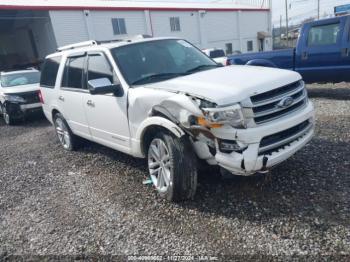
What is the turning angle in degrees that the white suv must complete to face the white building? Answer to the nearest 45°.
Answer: approximately 135° to its left

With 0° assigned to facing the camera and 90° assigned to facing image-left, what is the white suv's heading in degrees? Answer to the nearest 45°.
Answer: approximately 315°
